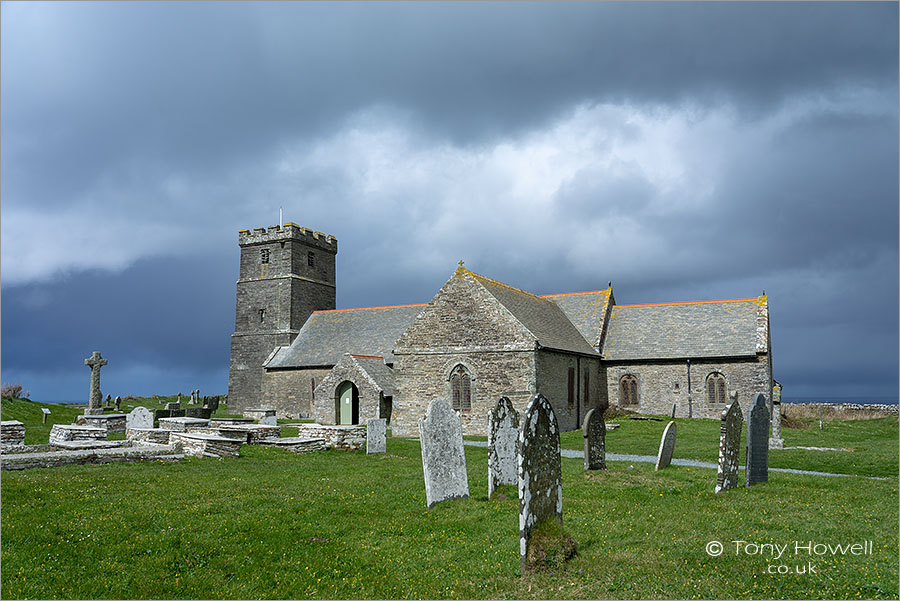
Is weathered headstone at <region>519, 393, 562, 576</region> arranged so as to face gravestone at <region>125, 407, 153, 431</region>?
no

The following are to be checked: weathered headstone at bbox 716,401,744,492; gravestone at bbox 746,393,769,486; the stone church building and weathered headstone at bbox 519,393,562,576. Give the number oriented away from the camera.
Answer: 0

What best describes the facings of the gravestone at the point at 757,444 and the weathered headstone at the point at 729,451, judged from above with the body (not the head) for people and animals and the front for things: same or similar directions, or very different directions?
same or similar directions

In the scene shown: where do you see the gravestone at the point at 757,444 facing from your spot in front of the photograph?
facing the viewer and to the right of the viewer

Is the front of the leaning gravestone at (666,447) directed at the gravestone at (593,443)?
no

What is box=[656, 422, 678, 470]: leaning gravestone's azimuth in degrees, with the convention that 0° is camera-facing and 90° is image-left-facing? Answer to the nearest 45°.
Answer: approximately 315°

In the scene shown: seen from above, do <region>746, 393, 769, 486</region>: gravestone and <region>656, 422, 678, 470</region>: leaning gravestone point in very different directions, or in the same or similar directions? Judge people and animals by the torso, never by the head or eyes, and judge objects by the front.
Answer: same or similar directions

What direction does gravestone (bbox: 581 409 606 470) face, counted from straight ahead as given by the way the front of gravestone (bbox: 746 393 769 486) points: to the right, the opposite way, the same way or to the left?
the same way

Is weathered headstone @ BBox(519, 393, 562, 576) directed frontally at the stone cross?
no
